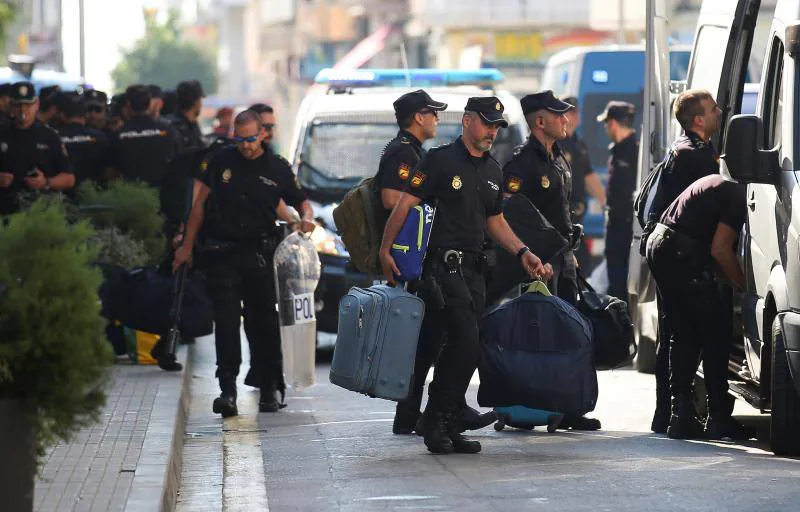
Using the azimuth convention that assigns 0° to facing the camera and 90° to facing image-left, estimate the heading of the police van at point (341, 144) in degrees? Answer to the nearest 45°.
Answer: approximately 0°

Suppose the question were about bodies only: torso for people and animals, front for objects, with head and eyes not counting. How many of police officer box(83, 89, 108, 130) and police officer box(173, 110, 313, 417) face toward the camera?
2

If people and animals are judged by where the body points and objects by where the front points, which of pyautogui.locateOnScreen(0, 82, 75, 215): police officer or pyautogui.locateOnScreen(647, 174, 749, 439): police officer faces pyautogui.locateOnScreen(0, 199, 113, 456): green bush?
pyautogui.locateOnScreen(0, 82, 75, 215): police officer

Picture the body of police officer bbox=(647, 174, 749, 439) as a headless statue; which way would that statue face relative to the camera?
to the viewer's right

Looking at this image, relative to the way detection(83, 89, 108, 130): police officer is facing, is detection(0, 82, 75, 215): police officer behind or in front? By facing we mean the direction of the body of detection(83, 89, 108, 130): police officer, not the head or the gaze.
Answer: in front

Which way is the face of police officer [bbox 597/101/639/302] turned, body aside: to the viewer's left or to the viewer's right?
to the viewer's left

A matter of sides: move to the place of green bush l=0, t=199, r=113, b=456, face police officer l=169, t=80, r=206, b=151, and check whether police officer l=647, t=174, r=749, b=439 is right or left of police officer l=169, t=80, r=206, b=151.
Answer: right
